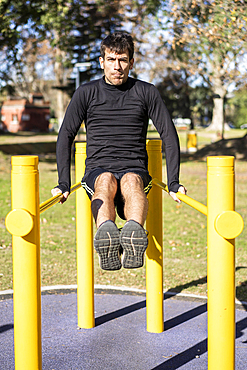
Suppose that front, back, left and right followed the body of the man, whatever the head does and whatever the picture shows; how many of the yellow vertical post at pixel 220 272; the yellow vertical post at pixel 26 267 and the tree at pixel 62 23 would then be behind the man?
1

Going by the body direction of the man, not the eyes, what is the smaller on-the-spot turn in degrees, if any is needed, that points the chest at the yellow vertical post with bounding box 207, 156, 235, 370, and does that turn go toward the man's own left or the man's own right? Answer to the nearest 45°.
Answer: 0° — they already face it

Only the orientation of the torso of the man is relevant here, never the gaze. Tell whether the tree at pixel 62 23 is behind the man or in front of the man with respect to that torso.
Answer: behind

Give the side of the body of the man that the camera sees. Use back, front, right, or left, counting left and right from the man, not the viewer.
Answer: front

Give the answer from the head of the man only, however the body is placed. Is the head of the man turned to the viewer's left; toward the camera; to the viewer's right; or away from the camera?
toward the camera

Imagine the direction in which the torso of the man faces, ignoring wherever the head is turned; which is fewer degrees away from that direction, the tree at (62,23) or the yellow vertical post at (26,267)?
the yellow vertical post

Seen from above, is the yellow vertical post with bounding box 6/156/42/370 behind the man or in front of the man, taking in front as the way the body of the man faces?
in front
